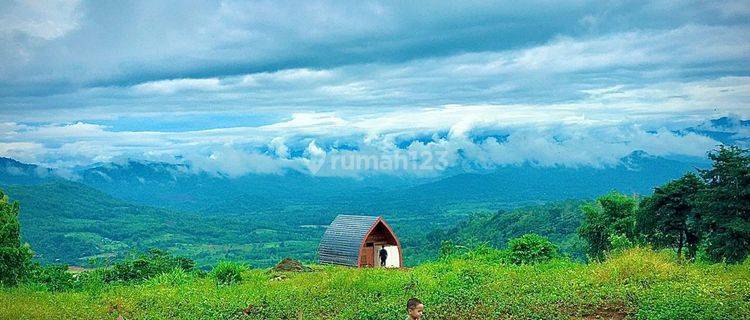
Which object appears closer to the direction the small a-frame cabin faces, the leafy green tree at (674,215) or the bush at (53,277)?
the leafy green tree

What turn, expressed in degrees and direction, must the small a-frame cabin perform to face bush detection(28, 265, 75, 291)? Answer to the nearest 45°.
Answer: approximately 90° to its right

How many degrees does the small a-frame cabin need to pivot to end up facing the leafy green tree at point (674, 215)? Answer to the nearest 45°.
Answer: approximately 45° to its left

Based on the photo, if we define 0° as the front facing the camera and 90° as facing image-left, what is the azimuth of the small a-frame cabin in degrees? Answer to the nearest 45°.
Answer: approximately 315°

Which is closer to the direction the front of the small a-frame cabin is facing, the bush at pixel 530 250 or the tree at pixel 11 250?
the bush

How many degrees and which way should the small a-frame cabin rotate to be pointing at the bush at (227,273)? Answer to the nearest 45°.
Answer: approximately 90° to its right

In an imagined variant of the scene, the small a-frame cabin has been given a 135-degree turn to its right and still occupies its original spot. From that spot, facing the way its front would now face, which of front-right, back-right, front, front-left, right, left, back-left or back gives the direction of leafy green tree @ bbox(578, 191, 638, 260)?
back-right
